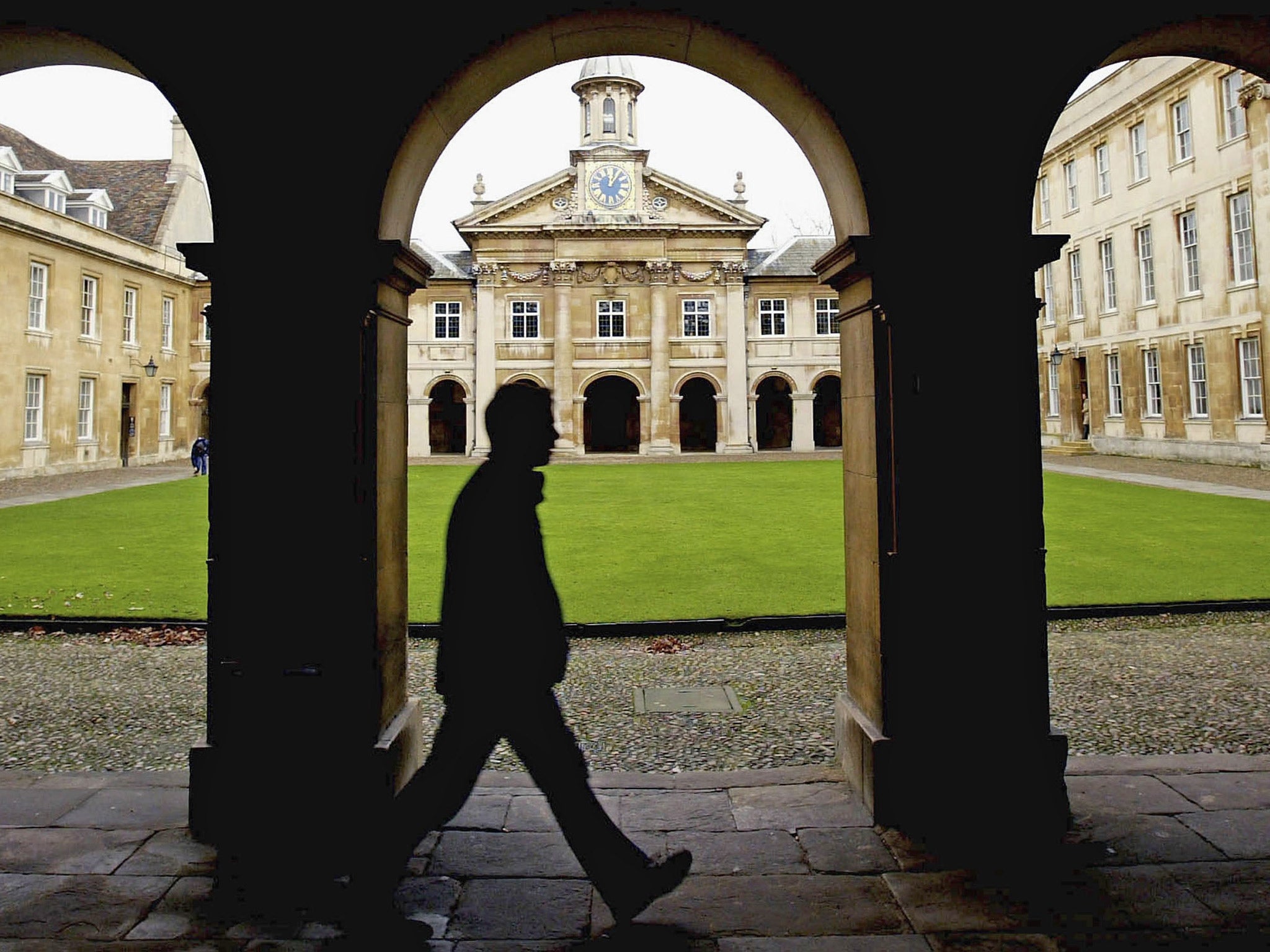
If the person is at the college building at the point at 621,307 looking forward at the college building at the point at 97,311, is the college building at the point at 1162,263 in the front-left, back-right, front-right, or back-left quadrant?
back-left

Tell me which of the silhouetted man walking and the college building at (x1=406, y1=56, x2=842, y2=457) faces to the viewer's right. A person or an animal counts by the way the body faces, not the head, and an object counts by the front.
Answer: the silhouetted man walking

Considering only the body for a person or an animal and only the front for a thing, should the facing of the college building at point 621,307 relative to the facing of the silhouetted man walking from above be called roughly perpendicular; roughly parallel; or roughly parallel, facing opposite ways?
roughly perpendicular

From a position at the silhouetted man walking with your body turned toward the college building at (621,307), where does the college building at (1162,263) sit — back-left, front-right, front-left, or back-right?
front-right

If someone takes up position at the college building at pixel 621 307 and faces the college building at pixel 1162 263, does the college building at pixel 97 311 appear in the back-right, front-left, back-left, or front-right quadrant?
back-right

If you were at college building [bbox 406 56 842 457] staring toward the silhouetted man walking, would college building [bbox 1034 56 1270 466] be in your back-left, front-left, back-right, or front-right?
front-left

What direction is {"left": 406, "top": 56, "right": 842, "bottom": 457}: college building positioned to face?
toward the camera

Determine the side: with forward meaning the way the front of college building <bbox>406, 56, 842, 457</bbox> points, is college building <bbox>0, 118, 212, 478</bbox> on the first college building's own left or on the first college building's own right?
on the first college building's own right

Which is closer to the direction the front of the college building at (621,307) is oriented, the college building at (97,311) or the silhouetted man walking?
the silhouetted man walking

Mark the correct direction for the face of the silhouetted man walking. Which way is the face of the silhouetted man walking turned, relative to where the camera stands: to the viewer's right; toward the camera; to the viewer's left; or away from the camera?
to the viewer's right

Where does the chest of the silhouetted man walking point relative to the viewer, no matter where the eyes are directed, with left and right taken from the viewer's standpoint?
facing to the right of the viewer

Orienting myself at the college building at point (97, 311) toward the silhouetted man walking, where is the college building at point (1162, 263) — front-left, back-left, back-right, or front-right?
front-left

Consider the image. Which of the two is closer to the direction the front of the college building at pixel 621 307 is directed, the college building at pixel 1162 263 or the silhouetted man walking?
the silhouetted man walking

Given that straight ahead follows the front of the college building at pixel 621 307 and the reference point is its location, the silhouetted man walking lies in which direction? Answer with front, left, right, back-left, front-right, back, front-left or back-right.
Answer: front

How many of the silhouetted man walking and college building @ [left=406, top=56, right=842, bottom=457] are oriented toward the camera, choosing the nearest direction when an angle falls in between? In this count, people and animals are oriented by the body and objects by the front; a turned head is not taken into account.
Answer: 1

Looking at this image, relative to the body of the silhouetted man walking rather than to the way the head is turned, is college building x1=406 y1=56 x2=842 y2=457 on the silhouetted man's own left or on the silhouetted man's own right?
on the silhouetted man's own left

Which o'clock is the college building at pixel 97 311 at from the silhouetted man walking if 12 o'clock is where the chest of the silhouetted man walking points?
The college building is roughly at 8 o'clock from the silhouetted man walking.
